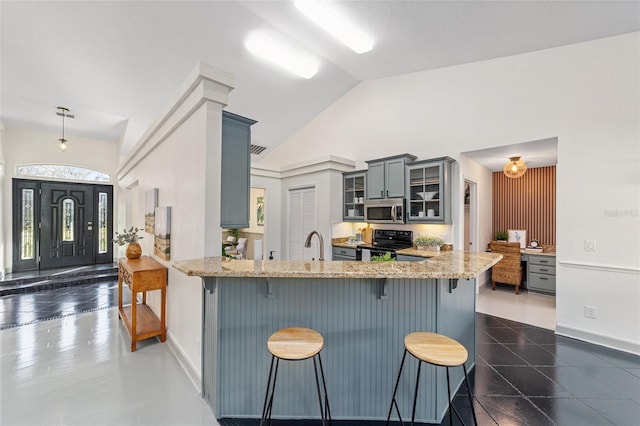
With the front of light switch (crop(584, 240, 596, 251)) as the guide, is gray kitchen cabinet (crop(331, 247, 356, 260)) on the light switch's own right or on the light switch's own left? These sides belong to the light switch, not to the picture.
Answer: on the light switch's own right

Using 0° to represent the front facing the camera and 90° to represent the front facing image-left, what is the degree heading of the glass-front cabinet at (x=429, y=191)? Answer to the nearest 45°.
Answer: approximately 45°

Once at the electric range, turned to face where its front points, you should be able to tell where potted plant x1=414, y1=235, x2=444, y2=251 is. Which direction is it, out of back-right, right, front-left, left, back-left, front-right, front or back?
left

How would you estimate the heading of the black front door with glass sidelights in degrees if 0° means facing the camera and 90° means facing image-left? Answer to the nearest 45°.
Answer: approximately 315°

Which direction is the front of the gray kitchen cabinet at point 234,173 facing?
to the viewer's right

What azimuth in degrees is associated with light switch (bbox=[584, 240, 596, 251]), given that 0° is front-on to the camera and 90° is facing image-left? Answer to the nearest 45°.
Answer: approximately 0°

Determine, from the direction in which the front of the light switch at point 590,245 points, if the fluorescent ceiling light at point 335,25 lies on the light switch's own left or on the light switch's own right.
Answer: on the light switch's own right

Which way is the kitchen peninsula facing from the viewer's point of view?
toward the camera

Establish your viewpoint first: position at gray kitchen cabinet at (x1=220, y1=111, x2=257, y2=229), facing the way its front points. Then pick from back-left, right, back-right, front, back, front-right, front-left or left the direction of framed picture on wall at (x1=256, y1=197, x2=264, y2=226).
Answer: left

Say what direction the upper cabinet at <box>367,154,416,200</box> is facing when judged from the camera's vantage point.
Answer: facing the viewer and to the left of the viewer

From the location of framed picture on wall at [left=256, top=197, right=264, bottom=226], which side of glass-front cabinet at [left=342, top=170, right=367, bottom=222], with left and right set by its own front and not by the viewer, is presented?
right
